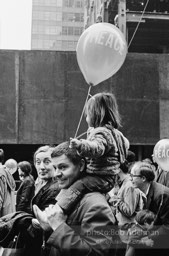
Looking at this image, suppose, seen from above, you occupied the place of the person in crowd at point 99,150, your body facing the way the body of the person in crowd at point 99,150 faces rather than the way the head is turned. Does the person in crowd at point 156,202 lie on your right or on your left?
on your right

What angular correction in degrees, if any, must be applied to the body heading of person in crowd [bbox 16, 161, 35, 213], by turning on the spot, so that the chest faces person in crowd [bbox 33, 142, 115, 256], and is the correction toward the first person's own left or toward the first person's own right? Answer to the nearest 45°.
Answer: approximately 90° to the first person's own left

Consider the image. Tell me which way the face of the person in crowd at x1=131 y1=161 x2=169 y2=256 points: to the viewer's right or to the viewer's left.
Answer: to the viewer's left

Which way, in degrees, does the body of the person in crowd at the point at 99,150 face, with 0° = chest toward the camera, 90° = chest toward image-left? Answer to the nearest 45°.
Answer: approximately 135°

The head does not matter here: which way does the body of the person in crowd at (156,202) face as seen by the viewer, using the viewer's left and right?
facing to the left of the viewer
